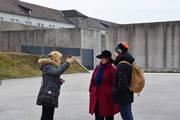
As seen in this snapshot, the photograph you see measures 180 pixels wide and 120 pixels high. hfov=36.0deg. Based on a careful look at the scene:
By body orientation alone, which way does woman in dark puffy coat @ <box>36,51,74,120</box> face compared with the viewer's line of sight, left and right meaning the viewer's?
facing to the right of the viewer

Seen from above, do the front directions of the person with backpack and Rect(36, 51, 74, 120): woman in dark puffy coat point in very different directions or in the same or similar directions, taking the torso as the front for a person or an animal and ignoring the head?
very different directions

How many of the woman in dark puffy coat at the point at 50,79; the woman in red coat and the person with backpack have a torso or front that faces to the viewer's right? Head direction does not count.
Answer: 1

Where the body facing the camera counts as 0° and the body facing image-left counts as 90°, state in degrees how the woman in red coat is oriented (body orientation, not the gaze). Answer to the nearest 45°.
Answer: approximately 45°
